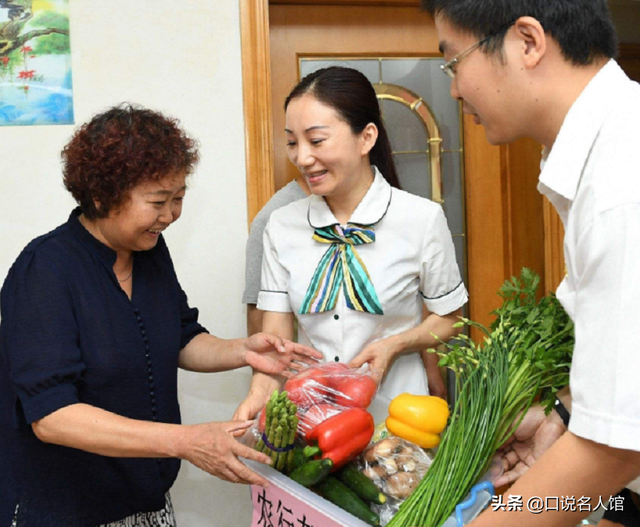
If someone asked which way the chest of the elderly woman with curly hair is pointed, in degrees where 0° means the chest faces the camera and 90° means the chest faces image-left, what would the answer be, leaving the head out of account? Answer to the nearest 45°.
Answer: approximately 315°

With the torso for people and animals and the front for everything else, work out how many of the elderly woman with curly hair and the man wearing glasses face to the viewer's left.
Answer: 1

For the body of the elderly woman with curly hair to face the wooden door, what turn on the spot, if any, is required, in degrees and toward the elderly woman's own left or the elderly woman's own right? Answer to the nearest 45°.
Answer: approximately 90° to the elderly woman's own left

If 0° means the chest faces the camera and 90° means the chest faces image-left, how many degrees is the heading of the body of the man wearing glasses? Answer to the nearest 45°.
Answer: approximately 90°

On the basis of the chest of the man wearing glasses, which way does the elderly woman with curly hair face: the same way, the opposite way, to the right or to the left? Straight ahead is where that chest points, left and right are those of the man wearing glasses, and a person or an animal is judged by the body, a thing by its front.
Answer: the opposite way

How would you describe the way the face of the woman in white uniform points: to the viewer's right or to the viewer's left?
to the viewer's left

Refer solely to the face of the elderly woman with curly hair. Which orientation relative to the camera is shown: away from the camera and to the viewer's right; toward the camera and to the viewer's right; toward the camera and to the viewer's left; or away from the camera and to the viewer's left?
toward the camera and to the viewer's right

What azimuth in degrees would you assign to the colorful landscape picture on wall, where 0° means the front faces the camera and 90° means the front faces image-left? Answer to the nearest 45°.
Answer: approximately 0°

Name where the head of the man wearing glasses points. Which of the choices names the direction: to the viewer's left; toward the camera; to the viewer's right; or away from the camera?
to the viewer's left
